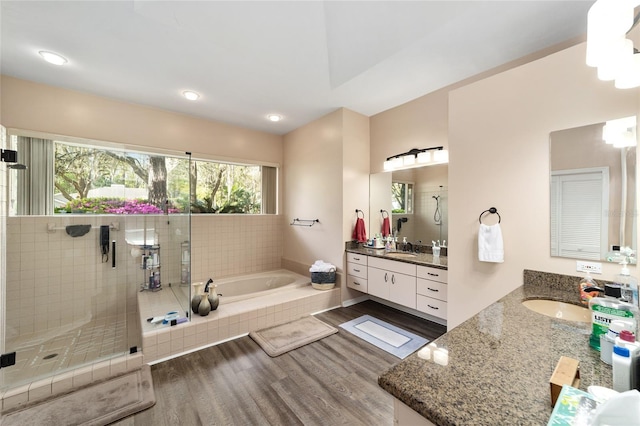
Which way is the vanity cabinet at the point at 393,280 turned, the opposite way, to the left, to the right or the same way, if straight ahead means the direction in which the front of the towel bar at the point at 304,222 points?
the same way

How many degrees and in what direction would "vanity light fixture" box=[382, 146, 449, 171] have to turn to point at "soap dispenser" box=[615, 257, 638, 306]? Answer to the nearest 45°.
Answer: approximately 90° to its left

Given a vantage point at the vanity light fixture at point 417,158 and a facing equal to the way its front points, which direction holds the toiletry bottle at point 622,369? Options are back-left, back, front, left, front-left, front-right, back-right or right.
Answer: front-left

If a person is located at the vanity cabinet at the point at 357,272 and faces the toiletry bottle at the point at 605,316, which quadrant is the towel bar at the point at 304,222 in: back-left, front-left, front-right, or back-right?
back-right

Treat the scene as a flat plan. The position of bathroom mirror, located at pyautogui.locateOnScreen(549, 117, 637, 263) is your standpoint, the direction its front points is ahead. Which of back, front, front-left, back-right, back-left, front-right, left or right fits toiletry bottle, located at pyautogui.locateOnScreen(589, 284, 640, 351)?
front-left

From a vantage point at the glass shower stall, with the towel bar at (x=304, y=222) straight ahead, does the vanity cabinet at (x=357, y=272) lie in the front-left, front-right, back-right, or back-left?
front-right

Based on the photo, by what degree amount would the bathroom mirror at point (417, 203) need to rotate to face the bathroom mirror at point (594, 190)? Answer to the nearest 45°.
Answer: approximately 90° to its left

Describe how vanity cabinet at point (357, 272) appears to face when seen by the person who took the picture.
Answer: facing the viewer and to the left of the viewer

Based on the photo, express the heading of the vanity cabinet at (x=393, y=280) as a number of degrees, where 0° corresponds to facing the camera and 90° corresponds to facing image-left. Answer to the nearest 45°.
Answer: approximately 45°

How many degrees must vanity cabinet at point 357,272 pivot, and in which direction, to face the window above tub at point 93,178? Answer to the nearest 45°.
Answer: approximately 45° to its right
